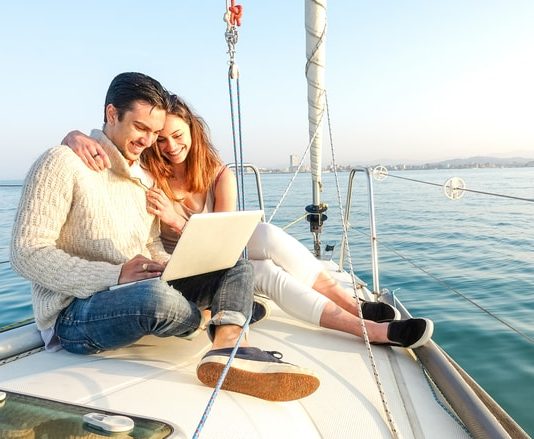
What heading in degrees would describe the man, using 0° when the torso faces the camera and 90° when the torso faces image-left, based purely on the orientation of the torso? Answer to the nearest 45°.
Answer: approximately 315°

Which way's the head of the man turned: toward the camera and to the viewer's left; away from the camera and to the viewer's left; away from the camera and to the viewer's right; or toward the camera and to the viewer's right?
toward the camera and to the viewer's right

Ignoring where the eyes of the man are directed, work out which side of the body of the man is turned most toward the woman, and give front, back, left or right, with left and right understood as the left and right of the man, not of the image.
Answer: left

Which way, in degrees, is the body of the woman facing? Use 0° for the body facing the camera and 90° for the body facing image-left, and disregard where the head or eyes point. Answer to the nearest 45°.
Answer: approximately 0°
